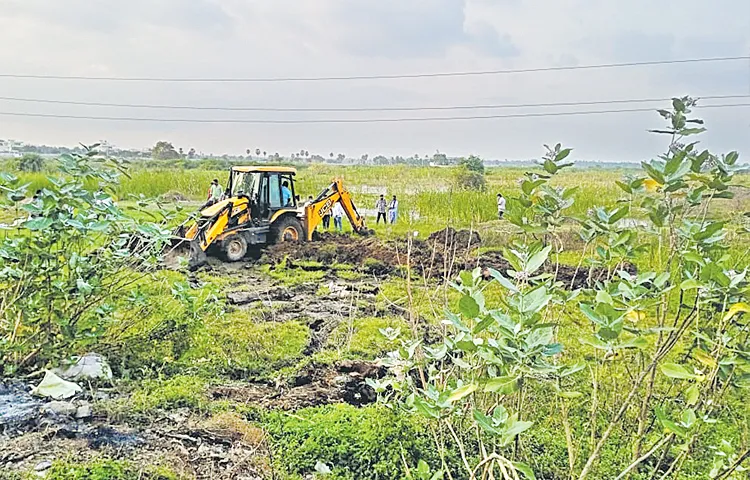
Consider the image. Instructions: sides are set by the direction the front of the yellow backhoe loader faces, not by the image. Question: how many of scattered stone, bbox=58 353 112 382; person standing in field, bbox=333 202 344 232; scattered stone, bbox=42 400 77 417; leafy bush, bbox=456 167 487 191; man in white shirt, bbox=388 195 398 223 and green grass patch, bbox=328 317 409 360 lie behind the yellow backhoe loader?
3

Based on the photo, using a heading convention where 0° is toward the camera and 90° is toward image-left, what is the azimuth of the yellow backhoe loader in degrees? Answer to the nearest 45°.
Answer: approximately 45°

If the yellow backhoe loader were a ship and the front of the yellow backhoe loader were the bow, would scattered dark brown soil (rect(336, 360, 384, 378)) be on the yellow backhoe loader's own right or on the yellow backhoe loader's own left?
on the yellow backhoe loader's own left

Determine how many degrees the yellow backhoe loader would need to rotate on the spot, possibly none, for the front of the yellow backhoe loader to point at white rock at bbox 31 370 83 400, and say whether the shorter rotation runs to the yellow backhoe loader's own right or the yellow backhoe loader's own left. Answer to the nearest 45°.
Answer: approximately 45° to the yellow backhoe loader's own left

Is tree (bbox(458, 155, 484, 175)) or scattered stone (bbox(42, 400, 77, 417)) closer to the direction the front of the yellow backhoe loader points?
the scattered stone

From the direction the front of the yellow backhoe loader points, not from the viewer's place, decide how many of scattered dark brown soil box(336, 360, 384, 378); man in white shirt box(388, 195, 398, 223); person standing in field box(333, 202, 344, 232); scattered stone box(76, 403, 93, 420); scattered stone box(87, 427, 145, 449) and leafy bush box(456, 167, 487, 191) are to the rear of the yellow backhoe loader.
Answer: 3

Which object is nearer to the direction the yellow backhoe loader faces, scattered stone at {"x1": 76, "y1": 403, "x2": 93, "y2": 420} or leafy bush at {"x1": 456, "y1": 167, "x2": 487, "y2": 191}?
the scattered stone

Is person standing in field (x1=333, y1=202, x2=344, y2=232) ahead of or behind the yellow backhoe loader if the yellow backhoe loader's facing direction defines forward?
behind

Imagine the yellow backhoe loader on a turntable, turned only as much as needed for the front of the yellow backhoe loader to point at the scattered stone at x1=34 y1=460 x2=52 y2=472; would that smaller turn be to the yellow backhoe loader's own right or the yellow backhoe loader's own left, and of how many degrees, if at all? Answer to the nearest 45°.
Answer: approximately 45° to the yellow backhoe loader's own left

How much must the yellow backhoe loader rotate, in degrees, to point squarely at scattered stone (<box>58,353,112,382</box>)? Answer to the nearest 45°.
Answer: approximately 45° to its left

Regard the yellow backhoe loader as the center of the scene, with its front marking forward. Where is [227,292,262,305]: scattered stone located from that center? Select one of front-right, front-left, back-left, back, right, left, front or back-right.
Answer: front-left

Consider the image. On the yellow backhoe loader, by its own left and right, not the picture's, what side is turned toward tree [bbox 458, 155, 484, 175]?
back

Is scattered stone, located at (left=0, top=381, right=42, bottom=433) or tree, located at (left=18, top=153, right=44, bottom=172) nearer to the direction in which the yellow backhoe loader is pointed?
the scattered stone

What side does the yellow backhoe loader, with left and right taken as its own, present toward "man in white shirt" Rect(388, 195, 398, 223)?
back
